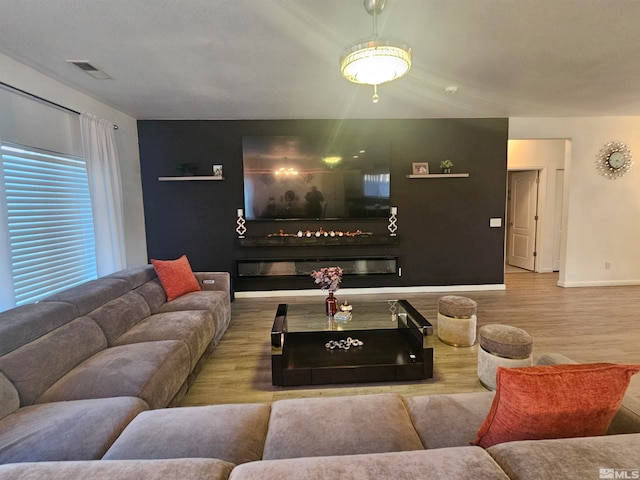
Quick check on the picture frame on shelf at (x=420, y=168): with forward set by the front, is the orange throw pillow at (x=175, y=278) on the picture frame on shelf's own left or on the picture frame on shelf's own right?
on the picture frame on shelf's own right

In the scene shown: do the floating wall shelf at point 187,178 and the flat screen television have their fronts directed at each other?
no

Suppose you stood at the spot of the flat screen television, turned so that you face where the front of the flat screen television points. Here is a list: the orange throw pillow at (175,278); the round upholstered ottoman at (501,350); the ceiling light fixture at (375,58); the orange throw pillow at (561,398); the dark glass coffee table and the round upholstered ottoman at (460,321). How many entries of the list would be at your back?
0

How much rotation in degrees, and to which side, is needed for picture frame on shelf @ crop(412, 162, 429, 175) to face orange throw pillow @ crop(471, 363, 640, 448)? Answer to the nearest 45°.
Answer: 0° — it already faces it

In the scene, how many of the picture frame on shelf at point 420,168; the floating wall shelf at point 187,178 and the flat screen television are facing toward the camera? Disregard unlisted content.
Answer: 3

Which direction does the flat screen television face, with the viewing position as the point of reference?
facing the viewer

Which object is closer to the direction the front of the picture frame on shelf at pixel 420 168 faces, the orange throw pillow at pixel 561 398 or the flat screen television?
the orange throw pillow

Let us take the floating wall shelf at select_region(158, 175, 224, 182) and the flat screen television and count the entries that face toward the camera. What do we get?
2

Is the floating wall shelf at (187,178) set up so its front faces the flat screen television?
no

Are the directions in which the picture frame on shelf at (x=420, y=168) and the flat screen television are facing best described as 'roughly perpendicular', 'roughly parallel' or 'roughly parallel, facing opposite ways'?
roughly parallel

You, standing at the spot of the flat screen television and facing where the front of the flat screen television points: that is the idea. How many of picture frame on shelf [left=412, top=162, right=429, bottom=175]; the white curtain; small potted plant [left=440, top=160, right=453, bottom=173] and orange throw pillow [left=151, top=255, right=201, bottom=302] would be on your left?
2

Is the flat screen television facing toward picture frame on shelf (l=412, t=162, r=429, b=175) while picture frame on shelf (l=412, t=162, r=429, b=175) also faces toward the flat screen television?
no

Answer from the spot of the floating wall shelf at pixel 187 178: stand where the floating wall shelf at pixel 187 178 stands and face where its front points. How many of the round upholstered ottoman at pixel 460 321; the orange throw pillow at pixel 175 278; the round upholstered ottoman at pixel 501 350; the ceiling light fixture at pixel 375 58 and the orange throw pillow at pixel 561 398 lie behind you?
0

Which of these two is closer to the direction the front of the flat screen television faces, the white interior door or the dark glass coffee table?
the dark glass coffee table

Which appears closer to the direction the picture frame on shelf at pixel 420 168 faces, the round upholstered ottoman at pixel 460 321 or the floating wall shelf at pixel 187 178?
the round upholstered ottoman

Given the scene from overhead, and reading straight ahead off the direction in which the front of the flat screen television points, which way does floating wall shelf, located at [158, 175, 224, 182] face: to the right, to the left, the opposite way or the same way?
the same way

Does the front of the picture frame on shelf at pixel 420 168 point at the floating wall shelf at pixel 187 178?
no

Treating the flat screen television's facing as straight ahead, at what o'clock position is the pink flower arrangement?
The pink flower arrangement is roughly at 12 o'clock from the flat screen television.

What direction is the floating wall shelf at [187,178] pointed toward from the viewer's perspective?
toward the camera
